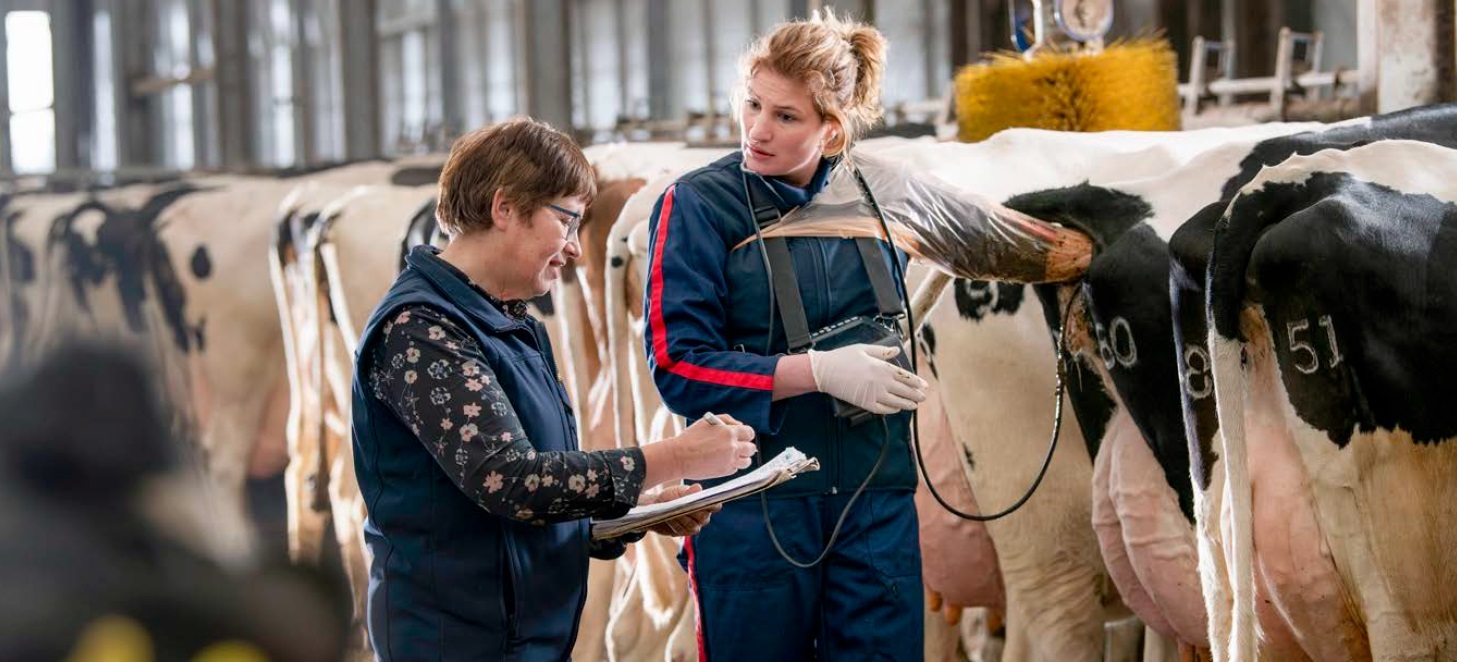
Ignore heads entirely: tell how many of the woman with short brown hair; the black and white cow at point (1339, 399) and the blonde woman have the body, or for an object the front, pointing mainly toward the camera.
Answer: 1

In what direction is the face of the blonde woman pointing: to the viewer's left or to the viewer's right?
to the viewer's left

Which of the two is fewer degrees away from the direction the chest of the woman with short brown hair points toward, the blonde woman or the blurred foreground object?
the blonde woman

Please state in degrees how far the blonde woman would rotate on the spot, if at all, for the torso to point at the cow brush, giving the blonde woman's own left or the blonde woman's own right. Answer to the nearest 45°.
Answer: approximately 180°

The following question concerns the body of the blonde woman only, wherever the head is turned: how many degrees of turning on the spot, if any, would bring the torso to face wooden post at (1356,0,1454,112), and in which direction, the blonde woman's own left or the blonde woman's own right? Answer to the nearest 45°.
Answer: approximately 135° to the blonde woman's own left

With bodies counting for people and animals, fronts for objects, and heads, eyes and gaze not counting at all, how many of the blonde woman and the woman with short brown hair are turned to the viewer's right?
1

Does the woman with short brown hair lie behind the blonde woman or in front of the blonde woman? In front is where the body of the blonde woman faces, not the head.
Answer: in front

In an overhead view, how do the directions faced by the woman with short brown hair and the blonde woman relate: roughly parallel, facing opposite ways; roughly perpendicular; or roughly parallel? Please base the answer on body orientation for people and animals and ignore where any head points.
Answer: roughly perpendicular

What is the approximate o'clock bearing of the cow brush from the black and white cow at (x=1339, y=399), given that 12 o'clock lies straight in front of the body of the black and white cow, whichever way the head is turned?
The cow brush is roughly at 10 o'clock from the black and white cow.

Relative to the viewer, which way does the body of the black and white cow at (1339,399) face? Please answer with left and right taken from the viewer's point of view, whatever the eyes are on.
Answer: facing away from the viewer and to the right of the viewer

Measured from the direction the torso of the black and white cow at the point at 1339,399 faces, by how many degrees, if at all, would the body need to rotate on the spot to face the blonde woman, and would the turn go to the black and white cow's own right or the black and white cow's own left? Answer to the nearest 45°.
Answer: approximately 135° to the black and white cow's own left

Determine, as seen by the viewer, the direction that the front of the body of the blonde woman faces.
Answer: toward the camera

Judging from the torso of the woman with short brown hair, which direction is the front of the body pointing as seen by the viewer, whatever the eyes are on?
to the viewer's right
